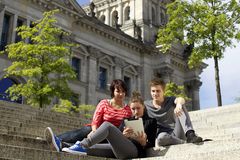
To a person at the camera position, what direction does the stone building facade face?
facing the viewer and to the right of the viewer

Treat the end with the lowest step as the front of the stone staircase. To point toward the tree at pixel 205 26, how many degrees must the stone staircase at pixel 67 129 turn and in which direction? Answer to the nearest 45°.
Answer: approximately 135° to its left

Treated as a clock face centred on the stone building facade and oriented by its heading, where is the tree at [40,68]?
The tree is roughly at 2 o'clock from the stone building facade.

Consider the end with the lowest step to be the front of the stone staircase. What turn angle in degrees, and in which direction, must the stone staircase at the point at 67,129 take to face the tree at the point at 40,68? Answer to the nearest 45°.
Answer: approximately 180°

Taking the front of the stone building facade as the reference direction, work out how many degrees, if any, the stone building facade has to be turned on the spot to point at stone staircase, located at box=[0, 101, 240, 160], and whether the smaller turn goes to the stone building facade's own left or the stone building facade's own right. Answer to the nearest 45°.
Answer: approximately 45° to the stone building facade's own right

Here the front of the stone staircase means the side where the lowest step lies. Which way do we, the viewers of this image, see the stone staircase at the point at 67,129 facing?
facing the viewer

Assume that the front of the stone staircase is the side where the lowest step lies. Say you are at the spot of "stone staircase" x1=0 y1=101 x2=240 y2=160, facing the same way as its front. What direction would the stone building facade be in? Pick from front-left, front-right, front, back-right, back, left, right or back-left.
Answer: back

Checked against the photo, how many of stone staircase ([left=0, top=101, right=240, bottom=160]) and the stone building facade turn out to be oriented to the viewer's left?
0
